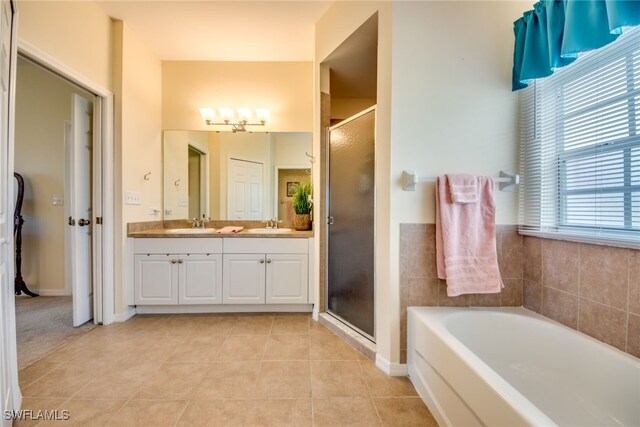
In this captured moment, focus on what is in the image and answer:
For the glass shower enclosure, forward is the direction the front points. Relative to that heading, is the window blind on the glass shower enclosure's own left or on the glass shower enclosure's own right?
on the glass shower enclosure's own left

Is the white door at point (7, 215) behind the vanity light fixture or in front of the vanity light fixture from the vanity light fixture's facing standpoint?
in front

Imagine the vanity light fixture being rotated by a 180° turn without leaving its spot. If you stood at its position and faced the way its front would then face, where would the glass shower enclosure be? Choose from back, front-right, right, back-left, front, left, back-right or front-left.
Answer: back-right

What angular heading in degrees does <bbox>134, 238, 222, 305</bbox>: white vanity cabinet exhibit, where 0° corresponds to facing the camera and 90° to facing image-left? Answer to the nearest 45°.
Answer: approximately 0°

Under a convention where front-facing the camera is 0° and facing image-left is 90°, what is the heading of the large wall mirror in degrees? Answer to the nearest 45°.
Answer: approximately 0°

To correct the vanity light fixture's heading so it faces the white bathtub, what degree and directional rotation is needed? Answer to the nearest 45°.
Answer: approximately 45° to its left

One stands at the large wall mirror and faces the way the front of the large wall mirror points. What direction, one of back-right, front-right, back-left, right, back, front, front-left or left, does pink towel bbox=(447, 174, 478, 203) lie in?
front-left

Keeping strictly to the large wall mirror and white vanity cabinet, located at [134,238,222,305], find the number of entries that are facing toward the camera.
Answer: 2

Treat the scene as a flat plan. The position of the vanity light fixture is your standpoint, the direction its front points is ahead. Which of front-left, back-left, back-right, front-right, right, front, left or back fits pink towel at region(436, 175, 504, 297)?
front-left

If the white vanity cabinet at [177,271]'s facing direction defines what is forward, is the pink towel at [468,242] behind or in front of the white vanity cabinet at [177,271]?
in front
